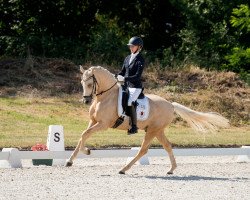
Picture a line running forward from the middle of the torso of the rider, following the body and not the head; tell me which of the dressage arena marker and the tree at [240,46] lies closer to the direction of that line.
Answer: the dressage arena marker

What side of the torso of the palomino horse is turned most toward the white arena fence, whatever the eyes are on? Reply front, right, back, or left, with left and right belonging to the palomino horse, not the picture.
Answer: right

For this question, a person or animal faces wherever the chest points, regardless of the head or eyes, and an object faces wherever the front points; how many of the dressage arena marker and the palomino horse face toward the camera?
1

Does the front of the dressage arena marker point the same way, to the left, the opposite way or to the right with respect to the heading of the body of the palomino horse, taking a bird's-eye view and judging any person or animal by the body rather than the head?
to the left

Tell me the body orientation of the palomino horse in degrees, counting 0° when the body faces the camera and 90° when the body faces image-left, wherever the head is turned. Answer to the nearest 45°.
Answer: approximately 90°

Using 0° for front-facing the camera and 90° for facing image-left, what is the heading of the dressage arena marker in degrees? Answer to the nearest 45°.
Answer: approximately 0°

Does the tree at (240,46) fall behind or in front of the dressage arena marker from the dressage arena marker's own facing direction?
behind
